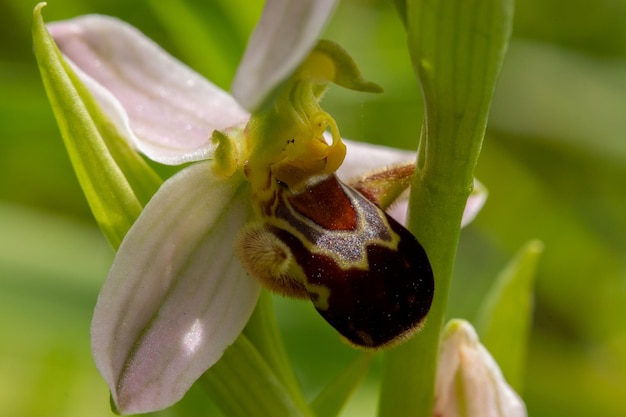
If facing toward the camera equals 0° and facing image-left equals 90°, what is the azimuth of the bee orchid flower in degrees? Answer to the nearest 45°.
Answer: approximately 315°
